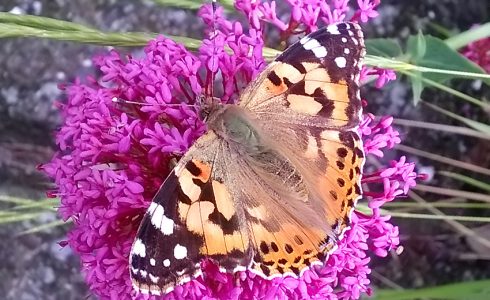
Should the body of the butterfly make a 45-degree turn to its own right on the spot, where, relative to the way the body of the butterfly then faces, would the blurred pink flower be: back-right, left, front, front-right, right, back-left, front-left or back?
front-right

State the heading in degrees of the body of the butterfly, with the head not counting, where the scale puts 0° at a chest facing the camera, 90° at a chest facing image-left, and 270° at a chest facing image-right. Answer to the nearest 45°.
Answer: approximately 135°
